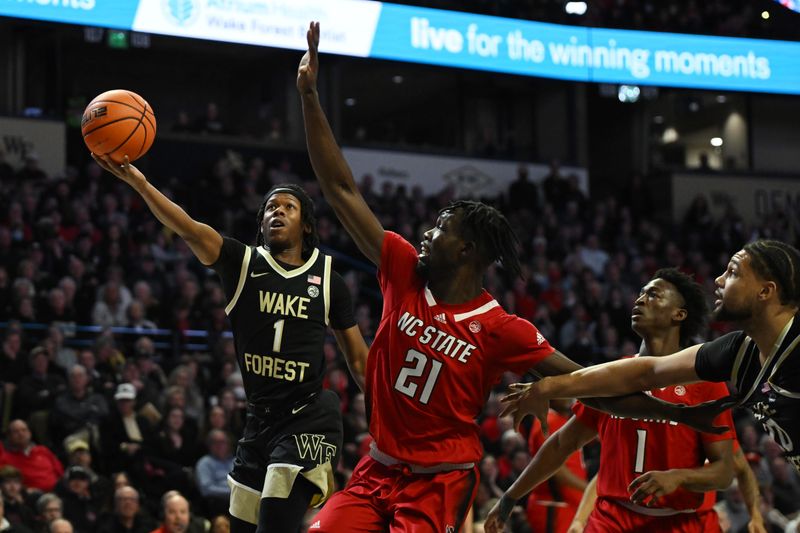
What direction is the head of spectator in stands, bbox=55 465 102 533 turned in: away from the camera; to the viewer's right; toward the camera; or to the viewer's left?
toward the camera

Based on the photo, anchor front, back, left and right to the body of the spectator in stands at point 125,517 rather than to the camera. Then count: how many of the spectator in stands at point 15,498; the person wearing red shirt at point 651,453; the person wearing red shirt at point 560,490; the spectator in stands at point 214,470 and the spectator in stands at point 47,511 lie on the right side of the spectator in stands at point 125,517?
2

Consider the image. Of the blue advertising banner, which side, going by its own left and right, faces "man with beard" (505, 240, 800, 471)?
front

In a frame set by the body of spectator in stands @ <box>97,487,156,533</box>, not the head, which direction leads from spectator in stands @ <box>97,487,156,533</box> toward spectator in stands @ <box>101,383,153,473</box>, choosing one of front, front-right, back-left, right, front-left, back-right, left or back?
back

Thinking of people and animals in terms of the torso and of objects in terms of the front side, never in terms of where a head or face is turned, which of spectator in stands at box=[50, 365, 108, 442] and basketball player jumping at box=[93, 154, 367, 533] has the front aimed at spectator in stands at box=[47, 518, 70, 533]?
spectator in stands at box=[50, 365, 108, 442]

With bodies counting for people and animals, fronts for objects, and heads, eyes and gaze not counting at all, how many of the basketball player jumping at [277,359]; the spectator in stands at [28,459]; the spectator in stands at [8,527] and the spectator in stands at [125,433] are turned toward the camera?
4

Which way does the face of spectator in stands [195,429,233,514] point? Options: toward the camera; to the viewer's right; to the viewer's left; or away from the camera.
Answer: toward the camera

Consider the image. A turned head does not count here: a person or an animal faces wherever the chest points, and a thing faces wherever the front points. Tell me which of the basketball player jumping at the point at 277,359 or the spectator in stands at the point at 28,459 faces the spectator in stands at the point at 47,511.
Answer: the spectator in stands at the point at 28,459

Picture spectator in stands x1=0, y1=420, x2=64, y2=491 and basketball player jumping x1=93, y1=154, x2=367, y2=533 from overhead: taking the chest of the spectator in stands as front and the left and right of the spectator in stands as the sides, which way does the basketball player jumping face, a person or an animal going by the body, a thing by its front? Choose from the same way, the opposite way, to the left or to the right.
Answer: the same way

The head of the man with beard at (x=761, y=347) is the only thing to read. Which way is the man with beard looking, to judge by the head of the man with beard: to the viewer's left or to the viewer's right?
to the viewer's left

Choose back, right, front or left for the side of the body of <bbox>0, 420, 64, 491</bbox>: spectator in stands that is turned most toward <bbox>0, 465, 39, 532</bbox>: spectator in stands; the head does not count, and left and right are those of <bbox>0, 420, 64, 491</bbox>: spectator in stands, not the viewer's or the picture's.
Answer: front

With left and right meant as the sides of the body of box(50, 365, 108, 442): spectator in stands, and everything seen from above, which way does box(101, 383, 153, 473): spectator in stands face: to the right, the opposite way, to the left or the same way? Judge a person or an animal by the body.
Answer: the same way

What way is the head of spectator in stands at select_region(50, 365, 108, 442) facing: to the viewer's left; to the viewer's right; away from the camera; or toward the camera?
toward the camera

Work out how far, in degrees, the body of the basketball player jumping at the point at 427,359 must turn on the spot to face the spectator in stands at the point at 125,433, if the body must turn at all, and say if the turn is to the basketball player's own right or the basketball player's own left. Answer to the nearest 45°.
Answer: approximately 90° to the basketball player's own right

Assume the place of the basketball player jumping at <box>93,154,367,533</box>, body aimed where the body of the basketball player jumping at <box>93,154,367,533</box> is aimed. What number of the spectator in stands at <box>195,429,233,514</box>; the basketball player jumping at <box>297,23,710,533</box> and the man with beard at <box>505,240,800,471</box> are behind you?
1

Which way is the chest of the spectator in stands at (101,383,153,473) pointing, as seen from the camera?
toward the camera

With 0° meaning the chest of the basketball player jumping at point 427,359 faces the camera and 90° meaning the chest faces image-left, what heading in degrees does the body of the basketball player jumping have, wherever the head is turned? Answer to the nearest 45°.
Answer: approximately 45°

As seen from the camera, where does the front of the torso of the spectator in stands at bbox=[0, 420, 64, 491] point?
toward the camera

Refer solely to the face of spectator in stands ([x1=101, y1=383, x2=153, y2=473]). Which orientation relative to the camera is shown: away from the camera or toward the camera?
toward the camera

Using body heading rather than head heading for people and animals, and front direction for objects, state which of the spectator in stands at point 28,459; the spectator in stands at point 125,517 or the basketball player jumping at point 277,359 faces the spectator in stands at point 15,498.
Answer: the spectator in stands at point 28,459
